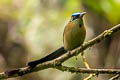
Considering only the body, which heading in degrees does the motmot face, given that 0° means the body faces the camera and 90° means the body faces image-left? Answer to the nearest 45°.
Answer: approximately 315°
